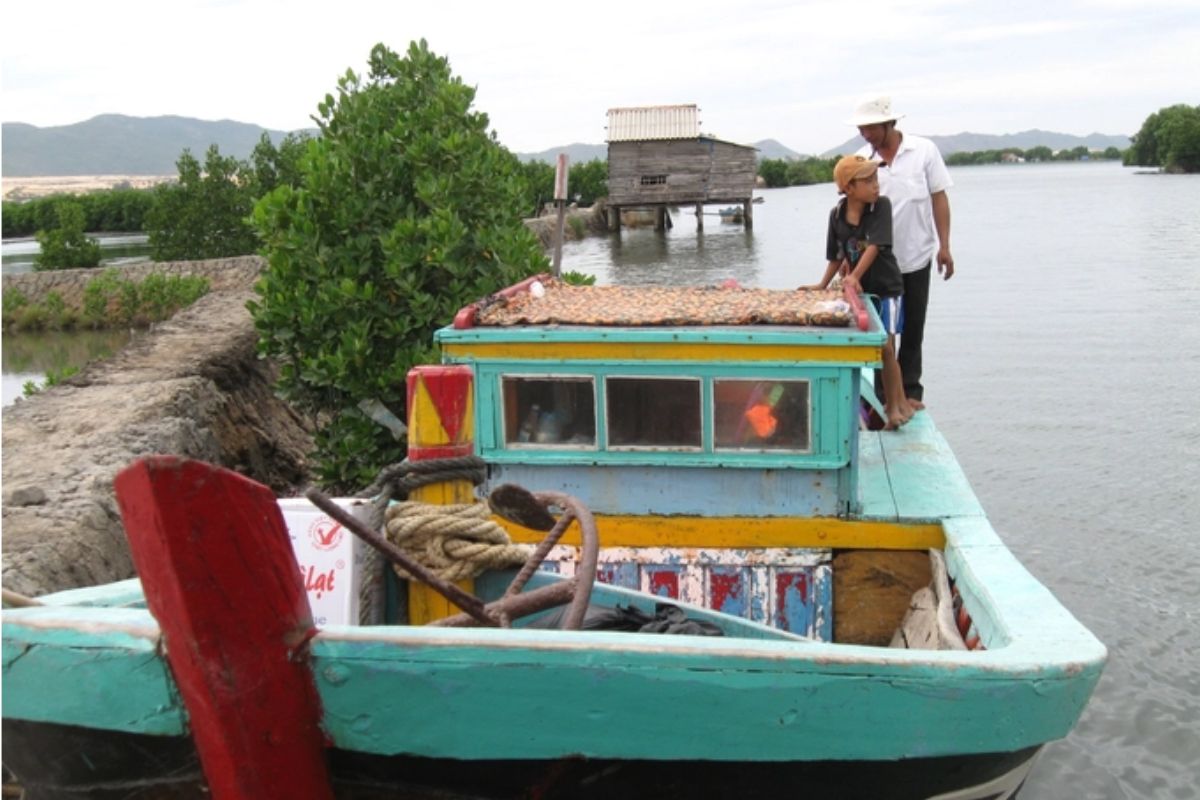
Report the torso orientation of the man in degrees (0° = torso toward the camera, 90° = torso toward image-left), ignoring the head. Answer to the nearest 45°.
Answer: approximately 45°

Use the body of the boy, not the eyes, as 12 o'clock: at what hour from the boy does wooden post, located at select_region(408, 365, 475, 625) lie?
The wooden post is roughly at 11 o'clock from the boy.

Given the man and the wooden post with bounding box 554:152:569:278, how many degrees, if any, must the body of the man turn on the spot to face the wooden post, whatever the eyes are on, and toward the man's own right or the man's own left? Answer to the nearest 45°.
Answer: approximately 45° to the man's own right

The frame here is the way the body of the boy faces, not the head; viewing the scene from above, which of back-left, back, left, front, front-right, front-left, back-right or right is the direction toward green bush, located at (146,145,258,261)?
right

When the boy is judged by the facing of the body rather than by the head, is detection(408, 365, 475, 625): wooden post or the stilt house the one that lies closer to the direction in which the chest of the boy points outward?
the wooden post

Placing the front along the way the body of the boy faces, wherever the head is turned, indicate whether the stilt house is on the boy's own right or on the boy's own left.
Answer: on the boy's own right

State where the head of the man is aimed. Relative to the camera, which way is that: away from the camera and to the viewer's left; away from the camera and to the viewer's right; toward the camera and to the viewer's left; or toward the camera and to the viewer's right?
toward the camera and to the viewer's left

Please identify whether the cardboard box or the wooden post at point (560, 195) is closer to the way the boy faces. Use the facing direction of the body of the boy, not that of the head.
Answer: the cardboard box

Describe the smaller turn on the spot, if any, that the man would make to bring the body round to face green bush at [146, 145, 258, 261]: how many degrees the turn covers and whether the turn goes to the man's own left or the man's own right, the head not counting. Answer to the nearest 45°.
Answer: approximately 90° to the man's own right

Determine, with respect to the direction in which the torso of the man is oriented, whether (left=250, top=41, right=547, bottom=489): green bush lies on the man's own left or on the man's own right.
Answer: on the man's own right

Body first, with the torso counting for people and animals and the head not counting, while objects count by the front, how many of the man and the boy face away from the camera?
0

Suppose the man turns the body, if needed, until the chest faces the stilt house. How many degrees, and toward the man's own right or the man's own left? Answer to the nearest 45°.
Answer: approximately 135° to the man's own right
